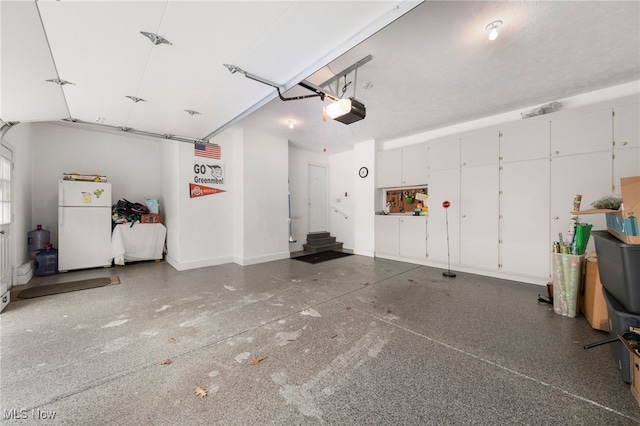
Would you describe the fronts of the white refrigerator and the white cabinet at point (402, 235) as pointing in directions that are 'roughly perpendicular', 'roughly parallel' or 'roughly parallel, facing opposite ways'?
roughly perpendicular

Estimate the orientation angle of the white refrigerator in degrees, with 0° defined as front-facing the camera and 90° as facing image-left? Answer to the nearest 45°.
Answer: approximately 0°

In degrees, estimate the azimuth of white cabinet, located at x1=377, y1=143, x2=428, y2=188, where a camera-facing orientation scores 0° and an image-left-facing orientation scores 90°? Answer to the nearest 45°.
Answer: approximately 45°

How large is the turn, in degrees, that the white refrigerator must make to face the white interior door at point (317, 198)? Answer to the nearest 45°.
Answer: approximately 90° to its left

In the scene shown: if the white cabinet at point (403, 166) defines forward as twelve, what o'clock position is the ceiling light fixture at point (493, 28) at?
The ceiling light fixture is roughly at 10 o'clock from the white cabinet.

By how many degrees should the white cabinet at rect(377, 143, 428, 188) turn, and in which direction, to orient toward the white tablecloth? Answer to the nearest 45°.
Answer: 0° — it already faces it

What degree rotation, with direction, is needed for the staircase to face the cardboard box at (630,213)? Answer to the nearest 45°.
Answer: approximately 45° to its left

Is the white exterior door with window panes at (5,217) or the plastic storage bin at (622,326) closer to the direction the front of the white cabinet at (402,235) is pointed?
the white exterior door with window panes

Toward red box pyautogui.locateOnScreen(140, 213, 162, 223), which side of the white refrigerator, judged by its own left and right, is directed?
left

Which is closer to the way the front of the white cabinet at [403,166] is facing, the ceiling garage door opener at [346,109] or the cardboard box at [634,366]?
the ceiling garage door opener

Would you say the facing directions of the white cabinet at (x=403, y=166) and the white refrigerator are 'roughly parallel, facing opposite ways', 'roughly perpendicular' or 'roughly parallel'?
roughly perpendicular

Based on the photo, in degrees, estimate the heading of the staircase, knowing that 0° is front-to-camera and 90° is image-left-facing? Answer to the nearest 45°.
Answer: approximately 0°
